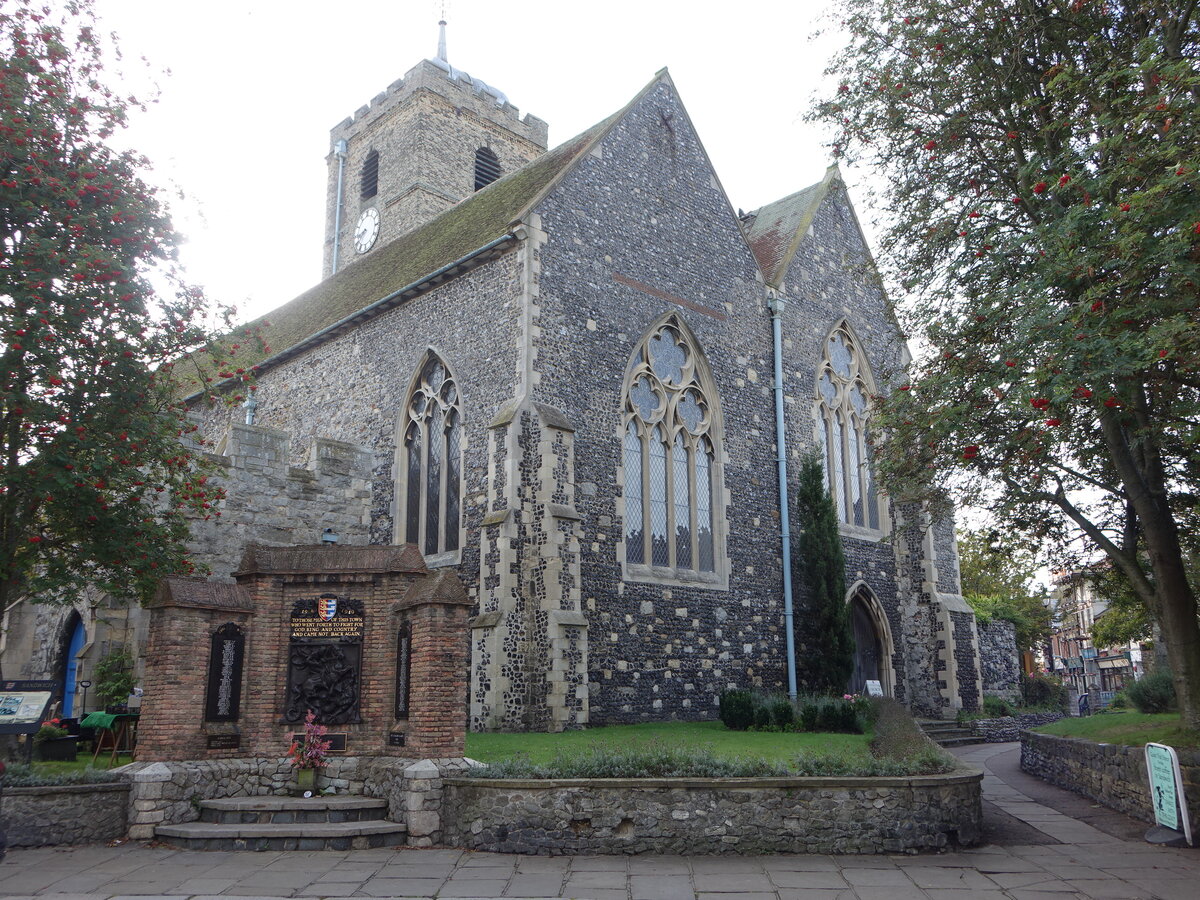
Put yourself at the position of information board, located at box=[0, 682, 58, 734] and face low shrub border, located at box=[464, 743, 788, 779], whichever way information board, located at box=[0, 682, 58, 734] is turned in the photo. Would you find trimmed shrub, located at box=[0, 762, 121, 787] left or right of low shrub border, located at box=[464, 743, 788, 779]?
right

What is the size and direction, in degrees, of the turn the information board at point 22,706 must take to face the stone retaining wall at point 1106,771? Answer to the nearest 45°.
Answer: approximately 90° to its left

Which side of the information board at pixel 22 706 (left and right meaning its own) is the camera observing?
front

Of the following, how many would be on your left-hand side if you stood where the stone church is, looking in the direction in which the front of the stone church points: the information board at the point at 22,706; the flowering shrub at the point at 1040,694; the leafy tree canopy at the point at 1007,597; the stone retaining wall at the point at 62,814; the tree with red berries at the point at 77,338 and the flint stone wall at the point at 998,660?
3

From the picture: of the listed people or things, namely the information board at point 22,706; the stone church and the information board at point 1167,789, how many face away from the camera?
0

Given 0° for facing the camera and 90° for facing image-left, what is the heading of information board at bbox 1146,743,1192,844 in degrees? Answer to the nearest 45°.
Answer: approximately 45°

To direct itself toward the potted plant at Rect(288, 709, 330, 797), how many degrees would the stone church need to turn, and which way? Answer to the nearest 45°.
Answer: approximately 90° to its right

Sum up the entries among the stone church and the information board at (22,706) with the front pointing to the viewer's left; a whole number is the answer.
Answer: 0

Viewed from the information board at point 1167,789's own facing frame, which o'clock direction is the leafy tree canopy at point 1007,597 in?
The leafy tree canopy is roughly at 4 o'clock from the information board.

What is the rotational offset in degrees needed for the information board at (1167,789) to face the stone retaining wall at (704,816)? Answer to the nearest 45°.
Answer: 0° — it already faces it

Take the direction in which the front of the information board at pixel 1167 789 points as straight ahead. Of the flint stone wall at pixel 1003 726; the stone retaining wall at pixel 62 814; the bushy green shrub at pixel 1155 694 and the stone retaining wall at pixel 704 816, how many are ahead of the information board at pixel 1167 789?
2

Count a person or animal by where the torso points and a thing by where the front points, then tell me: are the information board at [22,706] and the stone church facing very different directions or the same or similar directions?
same or similar directions

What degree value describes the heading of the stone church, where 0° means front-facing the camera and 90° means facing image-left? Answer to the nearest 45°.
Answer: approximately 315°

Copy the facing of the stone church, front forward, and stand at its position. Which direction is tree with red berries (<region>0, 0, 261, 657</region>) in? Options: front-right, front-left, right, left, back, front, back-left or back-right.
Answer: right

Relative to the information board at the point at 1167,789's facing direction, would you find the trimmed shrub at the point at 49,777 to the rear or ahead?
ahead

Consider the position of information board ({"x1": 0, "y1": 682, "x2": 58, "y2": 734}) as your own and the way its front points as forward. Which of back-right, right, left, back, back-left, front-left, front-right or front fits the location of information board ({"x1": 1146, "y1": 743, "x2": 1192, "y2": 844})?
front-left

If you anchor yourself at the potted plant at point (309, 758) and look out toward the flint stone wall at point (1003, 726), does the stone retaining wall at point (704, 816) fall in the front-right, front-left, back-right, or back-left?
front-right
